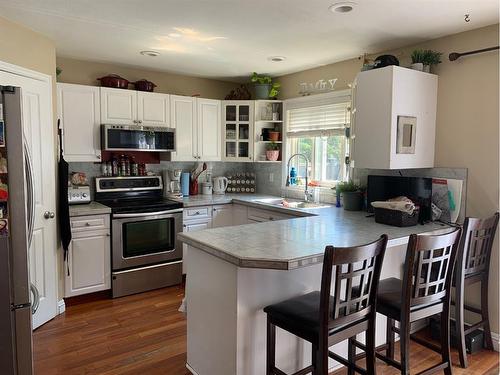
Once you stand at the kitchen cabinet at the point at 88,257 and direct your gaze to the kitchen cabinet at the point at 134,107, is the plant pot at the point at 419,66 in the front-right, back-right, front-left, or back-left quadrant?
front-right

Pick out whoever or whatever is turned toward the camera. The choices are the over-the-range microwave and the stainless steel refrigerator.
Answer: the over-the-range microwave

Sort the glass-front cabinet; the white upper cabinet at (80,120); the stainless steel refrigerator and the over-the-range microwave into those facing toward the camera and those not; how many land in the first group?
3

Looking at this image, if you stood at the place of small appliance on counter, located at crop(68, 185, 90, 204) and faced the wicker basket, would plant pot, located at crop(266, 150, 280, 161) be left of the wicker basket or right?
left

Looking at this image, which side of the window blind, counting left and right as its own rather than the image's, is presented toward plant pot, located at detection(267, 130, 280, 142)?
right

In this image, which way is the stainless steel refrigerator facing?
to the viewer's right

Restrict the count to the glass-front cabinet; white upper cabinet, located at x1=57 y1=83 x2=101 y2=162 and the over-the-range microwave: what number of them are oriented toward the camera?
3

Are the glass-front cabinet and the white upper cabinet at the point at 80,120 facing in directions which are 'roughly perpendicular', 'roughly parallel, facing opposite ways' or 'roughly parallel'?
roughly parallel

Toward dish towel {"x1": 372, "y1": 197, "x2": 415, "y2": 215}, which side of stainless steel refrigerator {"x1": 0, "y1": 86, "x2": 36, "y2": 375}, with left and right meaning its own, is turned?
front

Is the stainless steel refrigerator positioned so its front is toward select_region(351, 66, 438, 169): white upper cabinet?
yes

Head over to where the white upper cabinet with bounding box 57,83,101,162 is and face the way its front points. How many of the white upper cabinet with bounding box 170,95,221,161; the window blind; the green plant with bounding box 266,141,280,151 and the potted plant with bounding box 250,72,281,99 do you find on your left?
4

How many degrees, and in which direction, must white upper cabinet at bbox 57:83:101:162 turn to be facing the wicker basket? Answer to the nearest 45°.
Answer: approximately 45° to its left

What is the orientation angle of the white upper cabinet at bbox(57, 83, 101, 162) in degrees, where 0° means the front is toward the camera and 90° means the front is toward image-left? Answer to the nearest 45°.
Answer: approximately 0°

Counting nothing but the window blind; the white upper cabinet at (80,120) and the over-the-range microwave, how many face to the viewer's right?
0

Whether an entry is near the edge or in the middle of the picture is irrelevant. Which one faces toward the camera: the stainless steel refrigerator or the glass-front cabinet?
the glass-front cabinet

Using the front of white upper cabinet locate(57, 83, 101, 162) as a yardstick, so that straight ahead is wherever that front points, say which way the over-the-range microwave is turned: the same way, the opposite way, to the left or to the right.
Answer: the same way

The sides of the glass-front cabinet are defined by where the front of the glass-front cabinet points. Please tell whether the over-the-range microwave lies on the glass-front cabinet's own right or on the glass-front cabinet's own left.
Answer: on the glass-front cabinet's own right

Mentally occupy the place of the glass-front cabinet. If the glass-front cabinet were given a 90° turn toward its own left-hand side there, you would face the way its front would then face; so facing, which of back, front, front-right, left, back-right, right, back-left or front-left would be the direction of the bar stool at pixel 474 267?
front-right

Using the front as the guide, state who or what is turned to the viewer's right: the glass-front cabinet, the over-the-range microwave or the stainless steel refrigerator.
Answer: the stainless steel refrigerator
